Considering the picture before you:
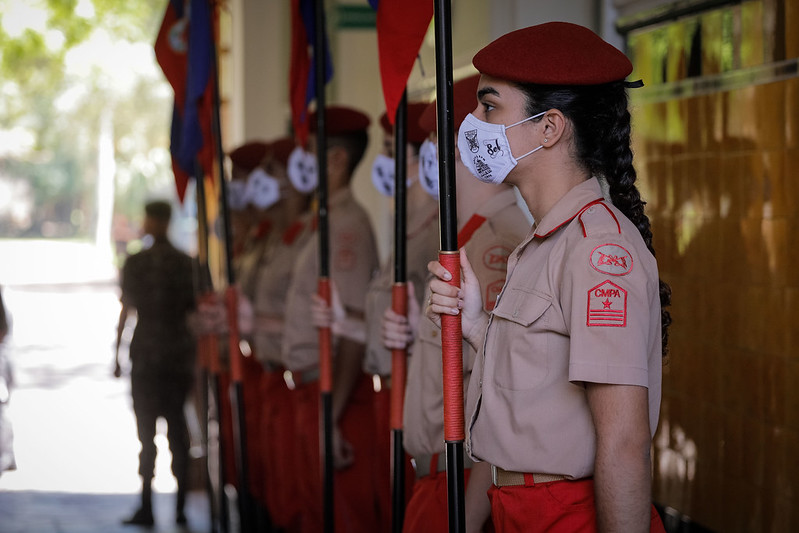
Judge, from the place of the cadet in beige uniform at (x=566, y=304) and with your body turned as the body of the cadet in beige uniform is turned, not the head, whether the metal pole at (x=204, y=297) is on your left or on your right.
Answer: on your right

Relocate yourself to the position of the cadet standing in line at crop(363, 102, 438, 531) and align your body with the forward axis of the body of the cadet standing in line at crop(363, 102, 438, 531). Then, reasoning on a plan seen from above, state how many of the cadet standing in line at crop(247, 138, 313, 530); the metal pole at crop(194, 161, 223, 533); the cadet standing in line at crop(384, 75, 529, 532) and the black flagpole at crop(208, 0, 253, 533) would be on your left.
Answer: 1

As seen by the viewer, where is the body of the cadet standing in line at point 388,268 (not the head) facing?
to the viewer's left

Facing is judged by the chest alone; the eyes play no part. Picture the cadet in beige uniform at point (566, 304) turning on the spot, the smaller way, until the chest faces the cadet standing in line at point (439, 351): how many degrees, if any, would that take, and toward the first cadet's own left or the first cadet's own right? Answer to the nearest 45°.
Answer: approximately 45° to the first cadet's own right

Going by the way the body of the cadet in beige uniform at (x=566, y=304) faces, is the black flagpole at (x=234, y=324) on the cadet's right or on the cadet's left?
on the cadet's right

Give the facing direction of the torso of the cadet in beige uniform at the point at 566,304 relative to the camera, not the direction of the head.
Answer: to the viewer's left

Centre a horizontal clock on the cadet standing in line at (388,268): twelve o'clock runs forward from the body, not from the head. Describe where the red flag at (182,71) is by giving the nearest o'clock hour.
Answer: The red flag is roughly at 2 o'clock from the cadet standing in line.

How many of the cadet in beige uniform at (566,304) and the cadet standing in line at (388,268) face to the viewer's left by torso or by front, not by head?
2

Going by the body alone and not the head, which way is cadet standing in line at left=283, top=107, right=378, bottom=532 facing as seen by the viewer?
to the viewer's left

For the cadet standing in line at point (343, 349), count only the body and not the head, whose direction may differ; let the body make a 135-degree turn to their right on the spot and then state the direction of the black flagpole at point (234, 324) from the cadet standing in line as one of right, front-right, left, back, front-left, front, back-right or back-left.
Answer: left

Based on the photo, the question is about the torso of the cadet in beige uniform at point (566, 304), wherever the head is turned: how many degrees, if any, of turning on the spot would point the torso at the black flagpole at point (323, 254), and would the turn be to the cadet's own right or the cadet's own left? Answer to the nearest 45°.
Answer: approximately 45° to the cadet's own right
